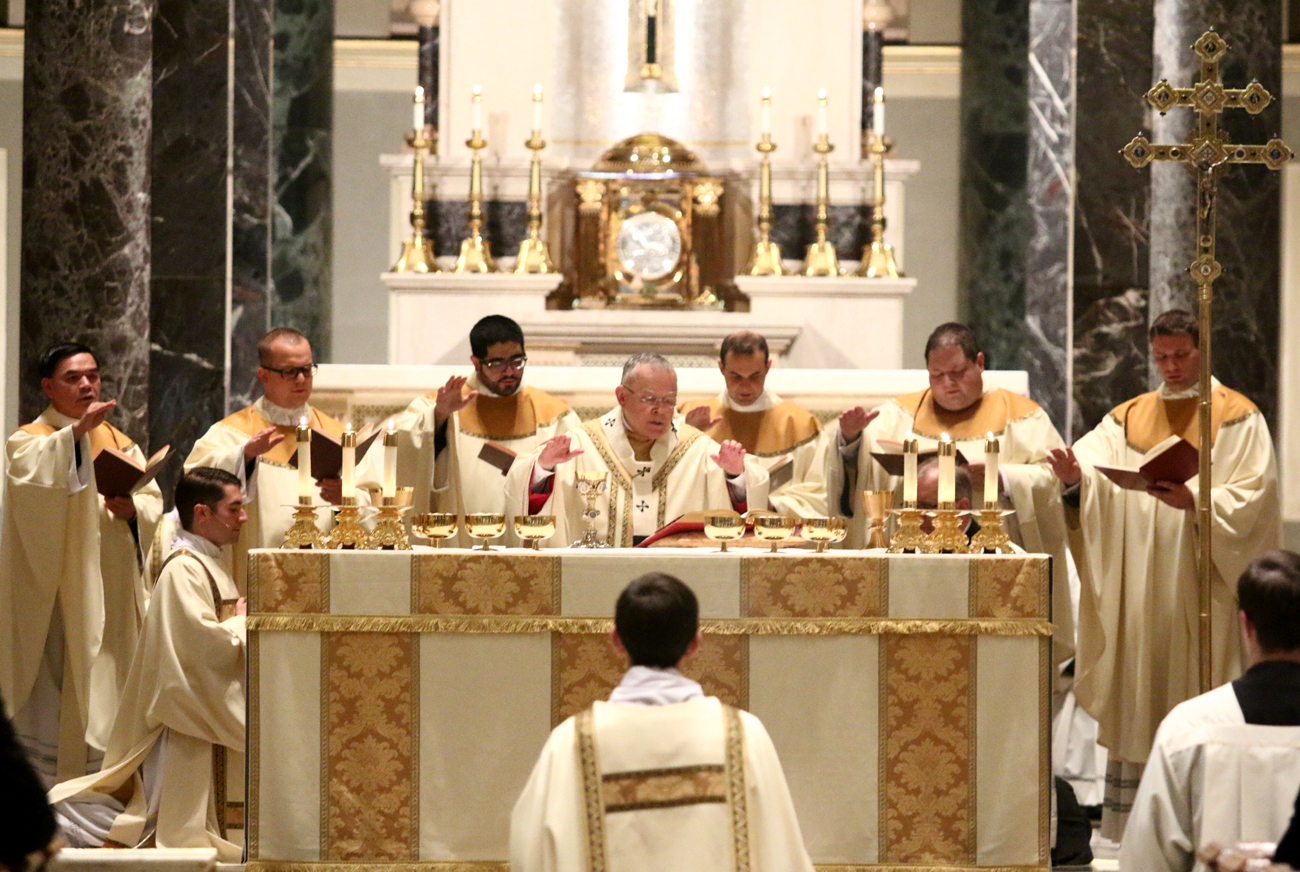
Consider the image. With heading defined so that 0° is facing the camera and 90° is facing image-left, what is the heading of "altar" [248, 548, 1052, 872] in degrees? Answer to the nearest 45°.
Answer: approximately 0°

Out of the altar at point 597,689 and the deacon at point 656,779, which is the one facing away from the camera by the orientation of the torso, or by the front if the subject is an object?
the deacon

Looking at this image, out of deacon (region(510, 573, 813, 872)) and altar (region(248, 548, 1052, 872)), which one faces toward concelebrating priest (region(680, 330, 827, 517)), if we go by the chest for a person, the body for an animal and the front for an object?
deacon (region(510, 573, 813, 872))

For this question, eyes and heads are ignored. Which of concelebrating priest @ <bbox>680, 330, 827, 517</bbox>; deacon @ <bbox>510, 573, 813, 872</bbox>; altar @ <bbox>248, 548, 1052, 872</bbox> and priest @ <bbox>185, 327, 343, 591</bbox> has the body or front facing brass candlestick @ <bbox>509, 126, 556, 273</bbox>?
deacon @ <bbox>510, 573, 813, 872</bbox>

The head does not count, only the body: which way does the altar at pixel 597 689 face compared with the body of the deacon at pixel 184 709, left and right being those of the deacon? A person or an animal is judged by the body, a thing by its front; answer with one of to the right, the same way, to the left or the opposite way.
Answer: to the right

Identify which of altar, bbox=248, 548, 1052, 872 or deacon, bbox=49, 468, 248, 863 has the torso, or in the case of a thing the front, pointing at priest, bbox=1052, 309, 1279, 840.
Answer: deacon, bbox=49, 468, 248, 863

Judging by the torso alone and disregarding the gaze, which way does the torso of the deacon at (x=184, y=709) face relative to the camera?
to the viewer's right
